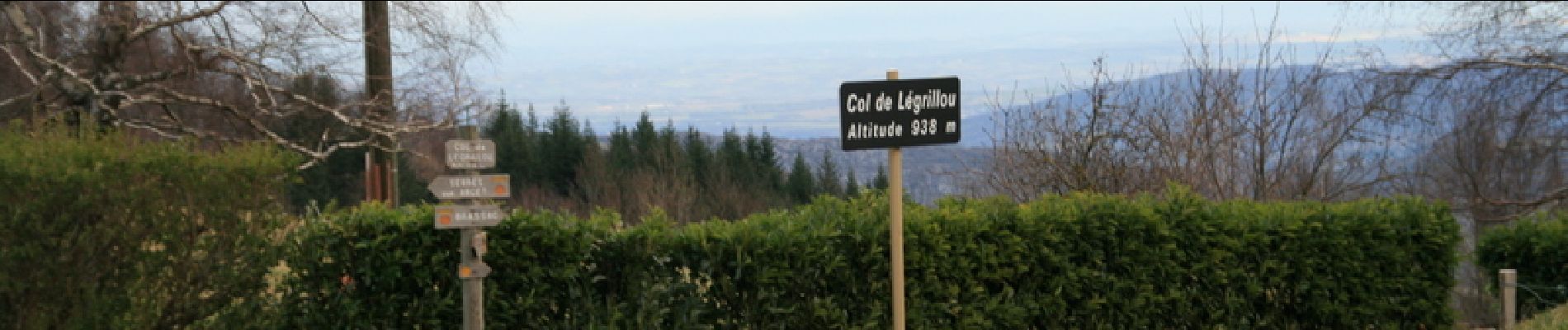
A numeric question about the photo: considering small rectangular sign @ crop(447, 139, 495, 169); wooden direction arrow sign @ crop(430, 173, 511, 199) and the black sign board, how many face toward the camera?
3

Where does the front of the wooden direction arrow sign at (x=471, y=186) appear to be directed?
toward the camera

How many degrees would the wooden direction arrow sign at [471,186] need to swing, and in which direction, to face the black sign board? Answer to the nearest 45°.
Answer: approximately 90° to its left

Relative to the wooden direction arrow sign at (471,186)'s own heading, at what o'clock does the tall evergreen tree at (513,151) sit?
The tall evergreen tree is roughly at 6 o'clock from the wooden direction arrow sign.

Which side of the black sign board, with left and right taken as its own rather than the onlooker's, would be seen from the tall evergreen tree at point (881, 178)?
back

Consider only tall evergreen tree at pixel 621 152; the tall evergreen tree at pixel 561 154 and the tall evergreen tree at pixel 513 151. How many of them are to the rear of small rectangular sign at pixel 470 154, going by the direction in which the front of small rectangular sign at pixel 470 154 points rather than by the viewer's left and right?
3

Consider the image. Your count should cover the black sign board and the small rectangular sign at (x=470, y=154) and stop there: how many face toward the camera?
2

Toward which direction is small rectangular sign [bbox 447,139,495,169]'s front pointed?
toward the camera

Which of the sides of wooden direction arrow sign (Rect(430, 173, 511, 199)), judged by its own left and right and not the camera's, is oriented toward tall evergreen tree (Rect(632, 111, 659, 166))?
back
